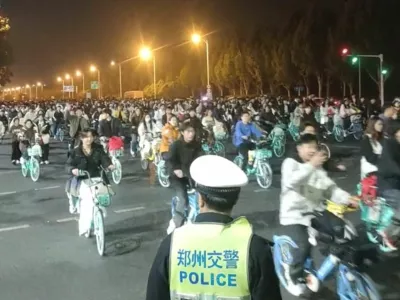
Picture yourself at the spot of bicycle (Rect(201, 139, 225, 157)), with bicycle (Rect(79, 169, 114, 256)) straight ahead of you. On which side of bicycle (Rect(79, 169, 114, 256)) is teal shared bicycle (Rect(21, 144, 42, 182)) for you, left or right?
right

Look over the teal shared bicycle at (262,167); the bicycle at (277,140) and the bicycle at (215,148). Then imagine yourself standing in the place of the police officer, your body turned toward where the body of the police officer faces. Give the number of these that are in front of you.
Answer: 3

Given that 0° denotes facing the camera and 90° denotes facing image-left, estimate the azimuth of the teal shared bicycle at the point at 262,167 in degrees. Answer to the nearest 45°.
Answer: approximately 315°

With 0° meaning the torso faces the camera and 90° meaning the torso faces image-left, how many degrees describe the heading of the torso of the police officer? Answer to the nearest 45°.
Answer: approximately 180°

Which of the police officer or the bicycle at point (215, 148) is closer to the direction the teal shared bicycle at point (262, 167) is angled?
the police officer

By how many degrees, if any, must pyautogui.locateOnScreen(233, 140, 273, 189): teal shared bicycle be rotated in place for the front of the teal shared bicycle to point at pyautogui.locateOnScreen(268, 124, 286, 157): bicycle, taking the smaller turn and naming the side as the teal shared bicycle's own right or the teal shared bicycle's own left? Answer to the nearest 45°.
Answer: approximately 135° to the teal shared bicycle's own left

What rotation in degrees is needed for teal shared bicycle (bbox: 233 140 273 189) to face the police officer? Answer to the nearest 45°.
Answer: approximately 45° to its right

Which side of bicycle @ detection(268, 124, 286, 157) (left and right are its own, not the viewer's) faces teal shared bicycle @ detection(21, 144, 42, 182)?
right

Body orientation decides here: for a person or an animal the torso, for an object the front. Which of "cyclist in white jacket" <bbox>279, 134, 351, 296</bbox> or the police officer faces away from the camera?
the police officer

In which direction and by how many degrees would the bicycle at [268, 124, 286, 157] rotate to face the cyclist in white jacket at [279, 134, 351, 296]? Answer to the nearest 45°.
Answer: approximately 45° to its right

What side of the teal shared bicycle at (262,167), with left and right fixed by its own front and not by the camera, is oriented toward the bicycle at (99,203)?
right
